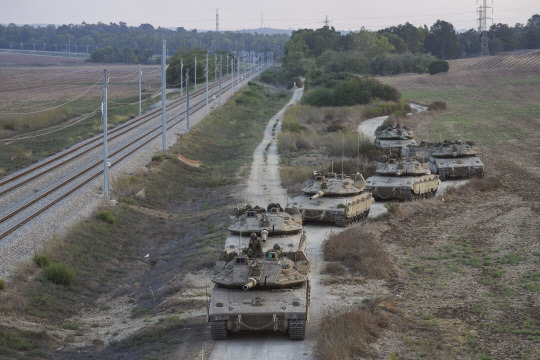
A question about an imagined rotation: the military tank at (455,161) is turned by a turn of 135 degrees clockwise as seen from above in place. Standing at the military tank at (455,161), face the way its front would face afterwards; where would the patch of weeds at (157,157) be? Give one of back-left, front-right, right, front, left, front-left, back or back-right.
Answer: front-left

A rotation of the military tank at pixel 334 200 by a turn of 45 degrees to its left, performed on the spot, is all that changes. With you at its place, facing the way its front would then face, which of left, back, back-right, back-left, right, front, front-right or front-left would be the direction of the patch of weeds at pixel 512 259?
front-left

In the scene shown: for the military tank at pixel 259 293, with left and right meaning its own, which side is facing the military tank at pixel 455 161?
back

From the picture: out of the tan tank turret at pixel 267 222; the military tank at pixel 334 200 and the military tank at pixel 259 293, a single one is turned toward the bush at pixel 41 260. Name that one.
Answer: the military tank at pixel 334 200

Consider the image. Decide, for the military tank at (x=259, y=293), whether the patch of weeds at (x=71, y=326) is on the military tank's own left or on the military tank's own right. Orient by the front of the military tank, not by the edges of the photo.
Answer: on the military tank's own right

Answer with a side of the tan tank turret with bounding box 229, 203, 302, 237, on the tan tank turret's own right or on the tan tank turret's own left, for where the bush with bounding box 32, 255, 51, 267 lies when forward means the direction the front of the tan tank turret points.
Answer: on the tan tank turret's own right

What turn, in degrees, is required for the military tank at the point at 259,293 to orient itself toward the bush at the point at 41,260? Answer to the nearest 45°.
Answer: approximately 135° to its right

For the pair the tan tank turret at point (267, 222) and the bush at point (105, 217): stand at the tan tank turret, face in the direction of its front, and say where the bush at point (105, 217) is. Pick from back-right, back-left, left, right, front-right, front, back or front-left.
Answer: back-right

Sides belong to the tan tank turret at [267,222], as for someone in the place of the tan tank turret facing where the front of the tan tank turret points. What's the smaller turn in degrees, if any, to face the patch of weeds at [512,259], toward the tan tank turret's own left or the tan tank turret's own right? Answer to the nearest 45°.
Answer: approximately 90° to the tan tank turret's own left

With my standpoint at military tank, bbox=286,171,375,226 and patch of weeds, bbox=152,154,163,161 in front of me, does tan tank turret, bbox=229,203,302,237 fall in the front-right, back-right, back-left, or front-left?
back-left

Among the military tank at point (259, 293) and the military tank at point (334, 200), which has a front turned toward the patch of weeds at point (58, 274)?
the military tank at point (334, 200)

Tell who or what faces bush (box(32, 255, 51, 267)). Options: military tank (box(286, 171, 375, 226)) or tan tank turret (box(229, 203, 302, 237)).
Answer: the military tank

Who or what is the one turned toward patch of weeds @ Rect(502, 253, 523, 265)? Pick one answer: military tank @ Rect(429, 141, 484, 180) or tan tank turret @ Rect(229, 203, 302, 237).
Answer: the military tank
